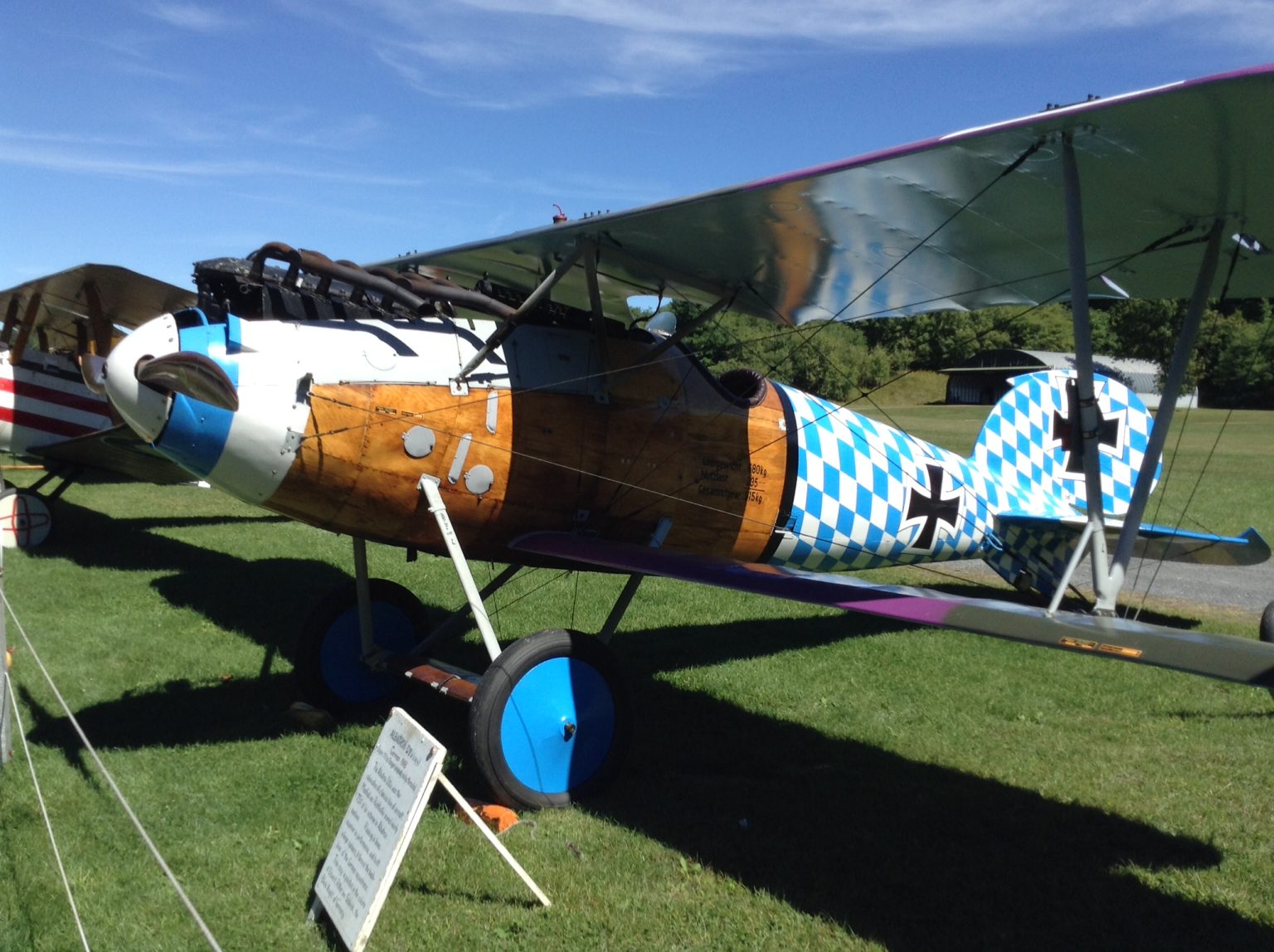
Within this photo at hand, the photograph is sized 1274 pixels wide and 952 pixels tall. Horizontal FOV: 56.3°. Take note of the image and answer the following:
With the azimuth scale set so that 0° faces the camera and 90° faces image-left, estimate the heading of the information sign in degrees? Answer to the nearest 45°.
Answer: approximately 45°

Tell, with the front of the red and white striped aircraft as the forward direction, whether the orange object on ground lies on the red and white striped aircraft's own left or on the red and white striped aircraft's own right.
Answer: on the red and white striped aircraft's own left

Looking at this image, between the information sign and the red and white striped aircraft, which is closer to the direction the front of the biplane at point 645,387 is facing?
the information sign

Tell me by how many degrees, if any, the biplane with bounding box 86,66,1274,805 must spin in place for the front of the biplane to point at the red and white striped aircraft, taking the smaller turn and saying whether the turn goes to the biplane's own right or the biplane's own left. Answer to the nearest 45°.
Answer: approximately 90° to the biplane's own right

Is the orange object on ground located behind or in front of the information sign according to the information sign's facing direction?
behind

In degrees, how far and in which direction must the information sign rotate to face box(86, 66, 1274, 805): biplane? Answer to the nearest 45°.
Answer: approximately 180°

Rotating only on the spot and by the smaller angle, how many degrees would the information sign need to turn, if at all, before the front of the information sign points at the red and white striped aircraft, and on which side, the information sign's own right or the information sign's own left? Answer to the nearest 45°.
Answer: approximately 135° to the information sign's own right
